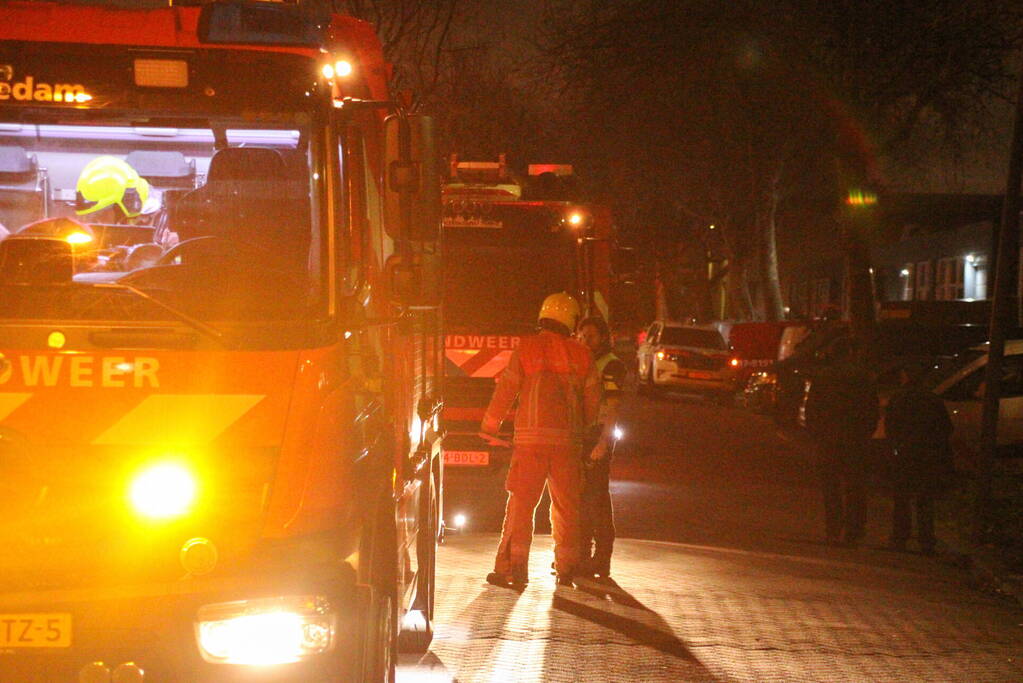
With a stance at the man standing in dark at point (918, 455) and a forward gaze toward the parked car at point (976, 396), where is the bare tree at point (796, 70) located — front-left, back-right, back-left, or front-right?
front-left

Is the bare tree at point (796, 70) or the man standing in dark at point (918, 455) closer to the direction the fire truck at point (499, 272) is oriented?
the man standing in dark

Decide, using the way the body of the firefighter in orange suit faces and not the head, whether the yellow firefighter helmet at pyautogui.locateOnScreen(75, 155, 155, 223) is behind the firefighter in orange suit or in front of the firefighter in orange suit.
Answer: behind

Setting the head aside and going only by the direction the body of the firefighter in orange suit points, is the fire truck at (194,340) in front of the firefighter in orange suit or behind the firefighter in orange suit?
behind

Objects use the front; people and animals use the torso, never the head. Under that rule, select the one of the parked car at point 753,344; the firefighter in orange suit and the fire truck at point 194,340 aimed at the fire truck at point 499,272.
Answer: the firefighter in orange suit

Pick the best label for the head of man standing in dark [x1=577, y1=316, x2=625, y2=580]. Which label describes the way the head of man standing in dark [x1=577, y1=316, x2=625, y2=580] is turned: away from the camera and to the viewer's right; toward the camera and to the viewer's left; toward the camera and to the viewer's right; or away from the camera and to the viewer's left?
toward the camera and to the viewer's left

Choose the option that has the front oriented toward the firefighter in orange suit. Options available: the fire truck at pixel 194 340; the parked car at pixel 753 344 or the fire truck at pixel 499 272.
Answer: the fire truck at pixel 499 272

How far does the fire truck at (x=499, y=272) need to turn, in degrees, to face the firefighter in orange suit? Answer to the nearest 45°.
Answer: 0° — it already faces them

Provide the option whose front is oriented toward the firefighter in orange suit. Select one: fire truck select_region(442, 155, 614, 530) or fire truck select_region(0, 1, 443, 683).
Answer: fire truck select_region(442, 155, 614, 530)

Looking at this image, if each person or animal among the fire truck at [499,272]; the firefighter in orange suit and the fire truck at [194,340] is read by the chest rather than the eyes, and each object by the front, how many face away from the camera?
1

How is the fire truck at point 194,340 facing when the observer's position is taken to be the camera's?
facing the viewer

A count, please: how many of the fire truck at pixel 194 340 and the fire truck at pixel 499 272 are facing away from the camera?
0

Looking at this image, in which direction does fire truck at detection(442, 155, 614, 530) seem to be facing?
toward the camera
